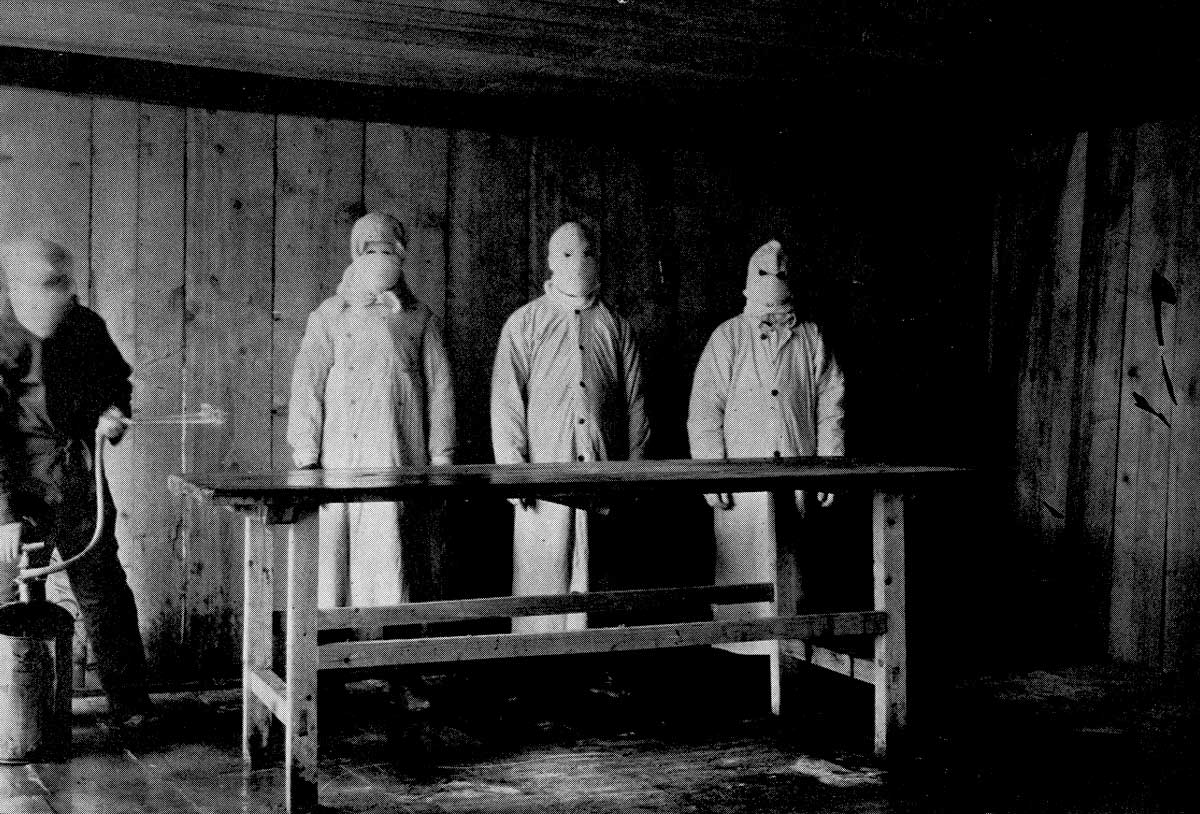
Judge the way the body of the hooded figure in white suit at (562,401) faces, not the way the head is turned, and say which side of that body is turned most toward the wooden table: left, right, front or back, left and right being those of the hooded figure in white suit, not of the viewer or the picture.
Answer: front

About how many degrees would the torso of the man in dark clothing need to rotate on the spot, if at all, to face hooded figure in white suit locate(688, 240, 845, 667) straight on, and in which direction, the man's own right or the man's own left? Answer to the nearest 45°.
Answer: approximately 45° to the man's own left

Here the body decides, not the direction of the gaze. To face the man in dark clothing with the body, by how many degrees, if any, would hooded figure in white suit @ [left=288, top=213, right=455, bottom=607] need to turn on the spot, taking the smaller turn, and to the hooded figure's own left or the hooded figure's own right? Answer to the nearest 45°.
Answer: approximately 45° to the hooded figure's own right

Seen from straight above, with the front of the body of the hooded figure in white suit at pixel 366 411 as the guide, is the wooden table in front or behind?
in front

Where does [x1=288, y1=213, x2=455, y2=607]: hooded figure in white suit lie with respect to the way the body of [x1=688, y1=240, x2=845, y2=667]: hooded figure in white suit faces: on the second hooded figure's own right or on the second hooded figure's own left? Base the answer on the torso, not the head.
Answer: on the second hooded figure's own right

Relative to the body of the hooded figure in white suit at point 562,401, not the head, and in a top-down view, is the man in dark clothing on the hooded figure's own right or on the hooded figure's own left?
on the hooded figure's own right

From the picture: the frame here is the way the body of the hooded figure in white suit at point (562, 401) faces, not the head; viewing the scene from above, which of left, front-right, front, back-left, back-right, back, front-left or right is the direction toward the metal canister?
front-right

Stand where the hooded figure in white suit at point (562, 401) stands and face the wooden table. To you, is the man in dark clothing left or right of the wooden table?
right

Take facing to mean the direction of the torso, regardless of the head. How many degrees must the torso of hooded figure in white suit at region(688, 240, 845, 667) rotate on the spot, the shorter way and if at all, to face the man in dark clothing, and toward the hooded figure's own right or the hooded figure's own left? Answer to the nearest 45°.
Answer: approximately 45° to the hooded figure's own right

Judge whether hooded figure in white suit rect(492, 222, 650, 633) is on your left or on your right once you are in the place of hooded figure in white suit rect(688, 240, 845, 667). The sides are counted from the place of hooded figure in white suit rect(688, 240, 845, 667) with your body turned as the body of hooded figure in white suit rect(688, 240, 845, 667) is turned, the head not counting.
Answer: on your right

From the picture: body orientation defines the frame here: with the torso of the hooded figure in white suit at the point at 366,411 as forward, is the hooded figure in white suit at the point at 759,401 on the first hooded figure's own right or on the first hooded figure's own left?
on the first hooded figure's own left

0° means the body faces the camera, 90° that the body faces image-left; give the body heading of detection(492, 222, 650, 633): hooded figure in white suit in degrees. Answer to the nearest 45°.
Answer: approximately 0°
